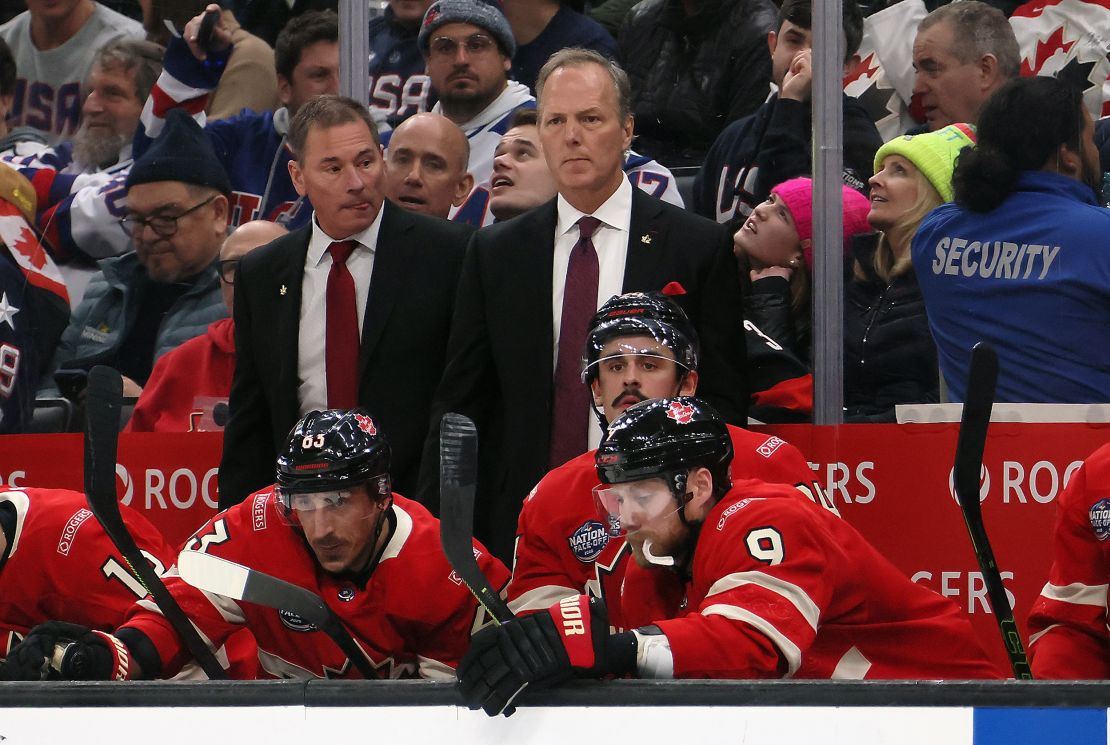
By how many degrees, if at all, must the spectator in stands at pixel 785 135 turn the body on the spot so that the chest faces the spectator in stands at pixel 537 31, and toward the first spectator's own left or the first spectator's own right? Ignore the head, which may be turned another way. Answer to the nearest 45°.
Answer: approximately 90° to the first spectator's own right

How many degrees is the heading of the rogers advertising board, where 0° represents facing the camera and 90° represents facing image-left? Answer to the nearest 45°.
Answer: approximately 0°

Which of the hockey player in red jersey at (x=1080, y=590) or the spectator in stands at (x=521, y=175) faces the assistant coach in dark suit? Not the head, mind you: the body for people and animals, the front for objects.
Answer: the spectator in stands

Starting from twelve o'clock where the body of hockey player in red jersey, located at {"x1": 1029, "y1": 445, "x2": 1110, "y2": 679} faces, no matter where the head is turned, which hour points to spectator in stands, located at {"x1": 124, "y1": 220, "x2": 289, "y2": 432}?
The spectator in stands is roughly at 5 o'clock from the hockey player in red jersey.

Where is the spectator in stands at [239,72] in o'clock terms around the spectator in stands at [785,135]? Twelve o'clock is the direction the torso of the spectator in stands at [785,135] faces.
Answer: the spectator in stands at [239,72] is roughly at 3 o'clock from the spectator in stands at [785,135].

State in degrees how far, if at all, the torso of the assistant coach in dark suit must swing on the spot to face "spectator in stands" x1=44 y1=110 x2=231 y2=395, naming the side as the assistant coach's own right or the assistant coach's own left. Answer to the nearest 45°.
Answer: approximately 135° to the assistant coach's own right

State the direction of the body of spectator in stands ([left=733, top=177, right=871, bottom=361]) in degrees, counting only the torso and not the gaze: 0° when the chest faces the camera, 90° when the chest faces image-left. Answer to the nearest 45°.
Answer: approximately 45°

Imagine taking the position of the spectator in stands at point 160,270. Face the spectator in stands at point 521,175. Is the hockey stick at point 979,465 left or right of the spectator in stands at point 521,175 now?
right

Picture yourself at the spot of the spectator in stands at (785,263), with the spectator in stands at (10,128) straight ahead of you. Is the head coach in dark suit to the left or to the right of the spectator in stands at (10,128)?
left
